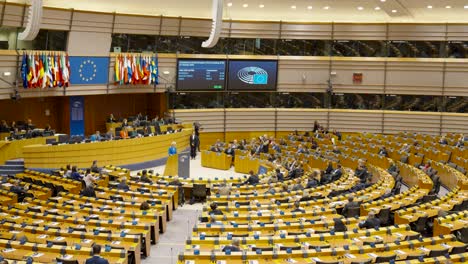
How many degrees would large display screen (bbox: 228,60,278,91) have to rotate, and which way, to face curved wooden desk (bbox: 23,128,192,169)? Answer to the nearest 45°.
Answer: approximately 45° to its right

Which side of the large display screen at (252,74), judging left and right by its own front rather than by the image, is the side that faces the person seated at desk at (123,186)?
front

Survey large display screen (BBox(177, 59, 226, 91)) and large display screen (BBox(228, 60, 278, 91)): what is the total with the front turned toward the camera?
2

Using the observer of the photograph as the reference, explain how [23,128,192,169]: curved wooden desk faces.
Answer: facing the viewer and to the right of the viewer

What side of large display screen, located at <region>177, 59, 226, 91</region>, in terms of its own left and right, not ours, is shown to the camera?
front

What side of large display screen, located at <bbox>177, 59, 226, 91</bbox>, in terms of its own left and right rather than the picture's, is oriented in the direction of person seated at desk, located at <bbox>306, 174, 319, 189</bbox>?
front

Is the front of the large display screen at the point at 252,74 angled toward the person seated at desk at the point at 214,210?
yes
